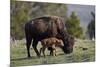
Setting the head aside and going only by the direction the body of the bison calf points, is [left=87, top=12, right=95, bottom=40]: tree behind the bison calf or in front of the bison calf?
in front

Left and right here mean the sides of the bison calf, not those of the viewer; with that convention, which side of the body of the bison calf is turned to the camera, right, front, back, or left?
right

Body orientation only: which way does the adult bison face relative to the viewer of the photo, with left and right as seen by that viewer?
facing to the right of the viewer

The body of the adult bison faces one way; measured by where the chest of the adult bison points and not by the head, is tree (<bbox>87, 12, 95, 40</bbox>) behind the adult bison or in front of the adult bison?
in front

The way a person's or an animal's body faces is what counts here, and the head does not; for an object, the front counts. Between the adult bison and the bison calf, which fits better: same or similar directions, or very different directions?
same or similar directions
